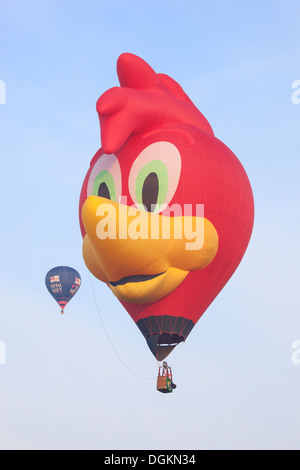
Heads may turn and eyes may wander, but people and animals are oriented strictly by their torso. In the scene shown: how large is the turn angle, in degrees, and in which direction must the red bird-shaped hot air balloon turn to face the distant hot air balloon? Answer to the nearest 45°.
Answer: approximately 135° to its right

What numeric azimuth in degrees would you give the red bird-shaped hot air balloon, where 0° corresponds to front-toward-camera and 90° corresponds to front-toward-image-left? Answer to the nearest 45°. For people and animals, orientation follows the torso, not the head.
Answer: approximately 45°
